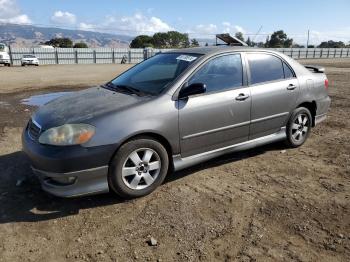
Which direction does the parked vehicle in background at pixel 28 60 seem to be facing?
toward the camera

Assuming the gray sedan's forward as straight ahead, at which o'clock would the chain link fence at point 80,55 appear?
The chain link fence is roughly at 4 o'clock from the gray sedan.

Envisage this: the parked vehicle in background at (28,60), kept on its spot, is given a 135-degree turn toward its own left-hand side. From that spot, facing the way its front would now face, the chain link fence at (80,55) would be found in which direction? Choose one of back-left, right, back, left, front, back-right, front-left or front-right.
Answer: front

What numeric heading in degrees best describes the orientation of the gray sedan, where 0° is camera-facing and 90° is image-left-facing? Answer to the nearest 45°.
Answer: approximately 45°

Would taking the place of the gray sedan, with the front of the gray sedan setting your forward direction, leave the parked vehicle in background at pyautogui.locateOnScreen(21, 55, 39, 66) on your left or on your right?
on your right

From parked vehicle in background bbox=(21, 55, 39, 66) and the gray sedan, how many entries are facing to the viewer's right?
0

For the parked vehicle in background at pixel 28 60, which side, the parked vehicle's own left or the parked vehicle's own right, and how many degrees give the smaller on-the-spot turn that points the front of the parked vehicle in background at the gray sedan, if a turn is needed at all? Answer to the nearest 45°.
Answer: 0° — it already faces it
